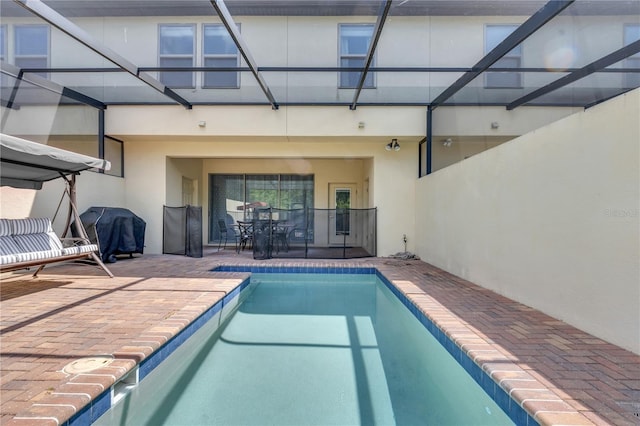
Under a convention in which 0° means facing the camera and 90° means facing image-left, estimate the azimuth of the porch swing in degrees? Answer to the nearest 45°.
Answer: approximately 315°

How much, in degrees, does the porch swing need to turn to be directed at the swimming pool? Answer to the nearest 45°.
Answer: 0° — it already faces it
